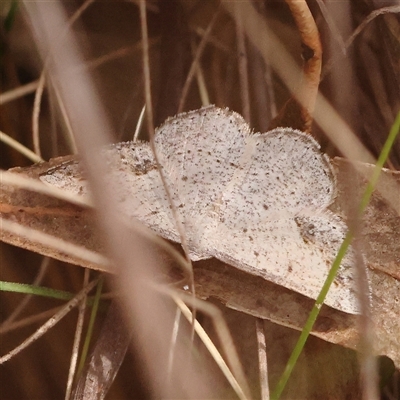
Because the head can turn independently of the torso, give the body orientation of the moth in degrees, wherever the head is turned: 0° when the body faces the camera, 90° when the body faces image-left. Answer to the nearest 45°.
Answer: approximately 45°
